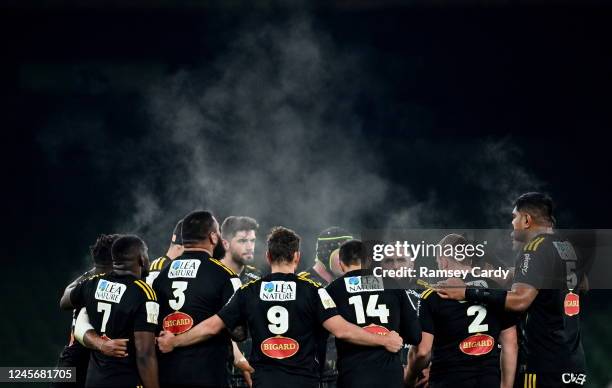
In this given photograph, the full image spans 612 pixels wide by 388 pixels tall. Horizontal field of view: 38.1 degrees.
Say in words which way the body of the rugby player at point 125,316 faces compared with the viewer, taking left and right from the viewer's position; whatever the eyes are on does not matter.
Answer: facing away from the viewer and to the right of the viewer

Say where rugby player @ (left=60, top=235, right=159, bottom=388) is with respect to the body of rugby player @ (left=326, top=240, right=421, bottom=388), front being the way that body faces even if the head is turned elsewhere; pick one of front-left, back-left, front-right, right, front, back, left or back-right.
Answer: left

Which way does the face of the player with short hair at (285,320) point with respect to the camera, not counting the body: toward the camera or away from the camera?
away from the camera

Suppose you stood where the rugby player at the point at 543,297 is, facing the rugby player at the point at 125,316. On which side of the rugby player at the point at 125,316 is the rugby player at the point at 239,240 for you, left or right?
right

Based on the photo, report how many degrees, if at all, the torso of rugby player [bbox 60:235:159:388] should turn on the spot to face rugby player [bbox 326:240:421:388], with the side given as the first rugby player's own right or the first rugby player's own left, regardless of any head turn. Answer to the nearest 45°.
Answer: approximately 45° to the first rugby player's own right

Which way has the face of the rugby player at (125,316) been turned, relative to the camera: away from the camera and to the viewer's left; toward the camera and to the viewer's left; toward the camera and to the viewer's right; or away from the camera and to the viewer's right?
away from the camera and to the viewer's right

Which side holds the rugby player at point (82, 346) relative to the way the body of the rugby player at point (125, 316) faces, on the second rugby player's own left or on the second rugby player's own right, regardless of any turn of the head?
on the second rugby player's own left

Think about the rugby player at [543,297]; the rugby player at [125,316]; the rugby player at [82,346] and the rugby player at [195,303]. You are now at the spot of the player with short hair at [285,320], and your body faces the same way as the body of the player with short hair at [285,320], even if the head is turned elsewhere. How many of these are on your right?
1

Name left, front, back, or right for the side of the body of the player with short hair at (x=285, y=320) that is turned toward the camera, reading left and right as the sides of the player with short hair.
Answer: back

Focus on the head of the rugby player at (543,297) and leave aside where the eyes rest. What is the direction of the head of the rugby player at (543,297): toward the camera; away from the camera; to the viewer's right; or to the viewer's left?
to the viewer's left

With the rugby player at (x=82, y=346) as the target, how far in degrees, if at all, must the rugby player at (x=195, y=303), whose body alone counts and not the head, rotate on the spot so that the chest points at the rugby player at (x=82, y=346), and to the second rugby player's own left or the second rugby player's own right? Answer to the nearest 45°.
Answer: approximately 90° to the second rugby player's own left

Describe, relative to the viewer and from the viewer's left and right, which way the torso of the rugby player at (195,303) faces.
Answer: facing away from the viewer and to the right of the viewer

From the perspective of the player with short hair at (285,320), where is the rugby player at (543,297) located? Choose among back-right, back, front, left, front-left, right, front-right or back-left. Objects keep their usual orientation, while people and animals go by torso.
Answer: right

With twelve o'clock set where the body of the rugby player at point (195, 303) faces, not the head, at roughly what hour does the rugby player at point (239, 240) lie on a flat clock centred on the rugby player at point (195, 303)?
the rugby player at point (239, 240) is roughly at 11 o'clock from the rugby player at point (195, 303).

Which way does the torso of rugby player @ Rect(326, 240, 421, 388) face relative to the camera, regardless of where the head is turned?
away from the camera
